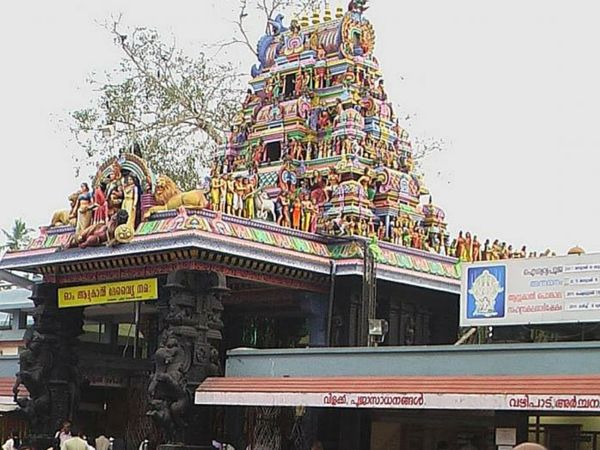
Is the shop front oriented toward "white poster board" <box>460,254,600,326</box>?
no

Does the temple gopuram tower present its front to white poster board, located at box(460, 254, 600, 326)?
no

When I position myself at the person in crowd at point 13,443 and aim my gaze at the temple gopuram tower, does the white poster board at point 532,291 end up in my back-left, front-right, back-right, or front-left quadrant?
front-right

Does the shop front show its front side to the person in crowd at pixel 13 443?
no

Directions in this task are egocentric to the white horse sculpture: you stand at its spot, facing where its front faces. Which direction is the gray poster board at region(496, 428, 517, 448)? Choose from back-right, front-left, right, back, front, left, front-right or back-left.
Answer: left

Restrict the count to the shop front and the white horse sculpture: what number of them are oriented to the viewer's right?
0

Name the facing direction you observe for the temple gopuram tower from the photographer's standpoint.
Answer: facing the viewer and to the left of the viewer

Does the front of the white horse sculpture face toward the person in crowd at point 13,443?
no

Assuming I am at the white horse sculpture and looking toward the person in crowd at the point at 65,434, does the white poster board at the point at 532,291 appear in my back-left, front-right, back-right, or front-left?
back-left

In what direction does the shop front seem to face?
toward the camera

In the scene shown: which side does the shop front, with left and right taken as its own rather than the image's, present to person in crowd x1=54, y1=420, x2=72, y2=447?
right
